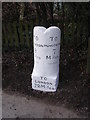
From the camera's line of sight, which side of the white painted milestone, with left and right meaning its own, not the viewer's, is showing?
front
